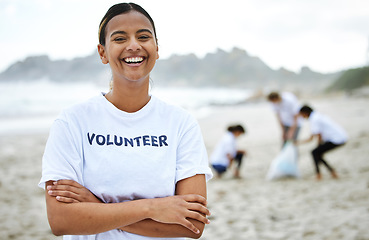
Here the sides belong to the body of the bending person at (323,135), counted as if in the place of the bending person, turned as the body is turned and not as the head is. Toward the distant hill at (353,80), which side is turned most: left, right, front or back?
right

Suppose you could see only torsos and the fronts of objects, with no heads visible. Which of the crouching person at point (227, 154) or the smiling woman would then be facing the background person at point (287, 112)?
the crouching person

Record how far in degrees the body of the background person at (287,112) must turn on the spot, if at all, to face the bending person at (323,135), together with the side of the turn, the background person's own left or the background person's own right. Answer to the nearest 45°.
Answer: approximately 90° to the background person's own left

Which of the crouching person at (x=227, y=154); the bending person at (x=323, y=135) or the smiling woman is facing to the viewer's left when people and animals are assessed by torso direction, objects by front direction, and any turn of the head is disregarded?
the bending person at (x=323, y=135)

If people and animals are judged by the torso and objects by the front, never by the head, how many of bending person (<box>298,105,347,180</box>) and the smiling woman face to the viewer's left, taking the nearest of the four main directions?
1

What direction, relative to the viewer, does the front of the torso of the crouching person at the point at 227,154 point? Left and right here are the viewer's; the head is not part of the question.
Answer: facing to the right of the viewer

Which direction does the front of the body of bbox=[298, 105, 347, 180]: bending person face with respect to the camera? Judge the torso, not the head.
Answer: to the viewer's left
